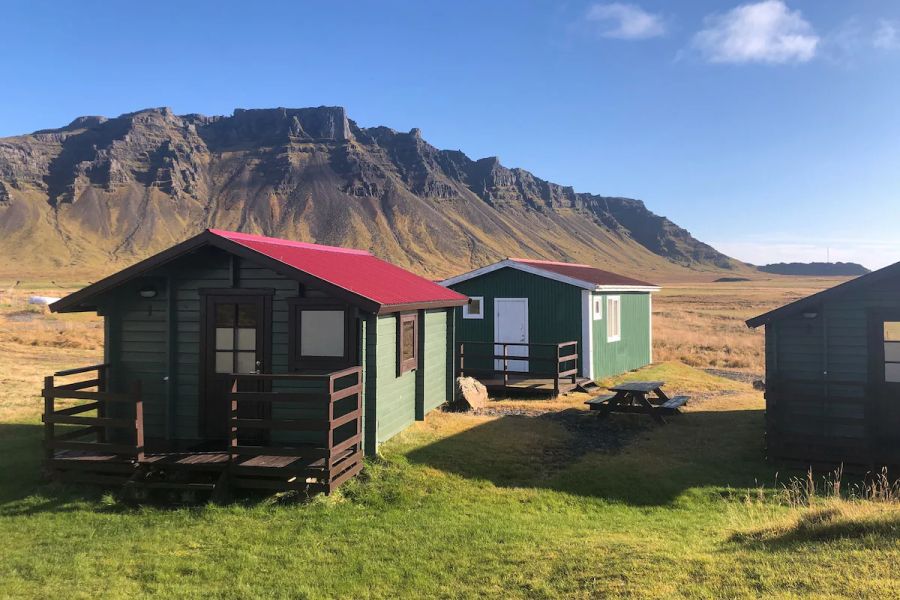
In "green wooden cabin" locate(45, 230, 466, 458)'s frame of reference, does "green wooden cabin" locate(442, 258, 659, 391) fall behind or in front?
behind

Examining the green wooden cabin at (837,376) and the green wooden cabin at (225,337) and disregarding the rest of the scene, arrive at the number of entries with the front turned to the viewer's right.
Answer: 0

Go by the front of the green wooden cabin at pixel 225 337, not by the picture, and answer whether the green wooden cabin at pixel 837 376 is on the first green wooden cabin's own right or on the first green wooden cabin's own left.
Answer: on the first green wooden cabin's own left

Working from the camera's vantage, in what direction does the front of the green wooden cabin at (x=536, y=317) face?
facing the viewer and to the left of the viewer

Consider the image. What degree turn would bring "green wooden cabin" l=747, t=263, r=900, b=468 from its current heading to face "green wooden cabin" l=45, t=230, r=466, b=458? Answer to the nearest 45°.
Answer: approximately 45° to its right

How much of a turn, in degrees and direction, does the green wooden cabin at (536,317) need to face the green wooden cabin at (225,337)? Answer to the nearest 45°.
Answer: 0° — it already faces it

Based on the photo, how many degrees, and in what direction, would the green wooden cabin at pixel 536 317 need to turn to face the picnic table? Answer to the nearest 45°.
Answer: approximately 45° to its left

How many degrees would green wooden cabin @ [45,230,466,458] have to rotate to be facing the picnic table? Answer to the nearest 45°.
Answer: approximately 135° to its left

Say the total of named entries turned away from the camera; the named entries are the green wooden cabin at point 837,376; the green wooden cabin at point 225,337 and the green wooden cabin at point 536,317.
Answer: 0

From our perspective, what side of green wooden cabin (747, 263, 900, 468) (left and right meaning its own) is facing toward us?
front

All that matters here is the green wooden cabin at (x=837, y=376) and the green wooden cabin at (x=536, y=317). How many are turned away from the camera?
0

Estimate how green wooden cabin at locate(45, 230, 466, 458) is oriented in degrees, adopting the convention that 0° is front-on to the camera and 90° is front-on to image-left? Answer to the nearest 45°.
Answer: approximately 45°
